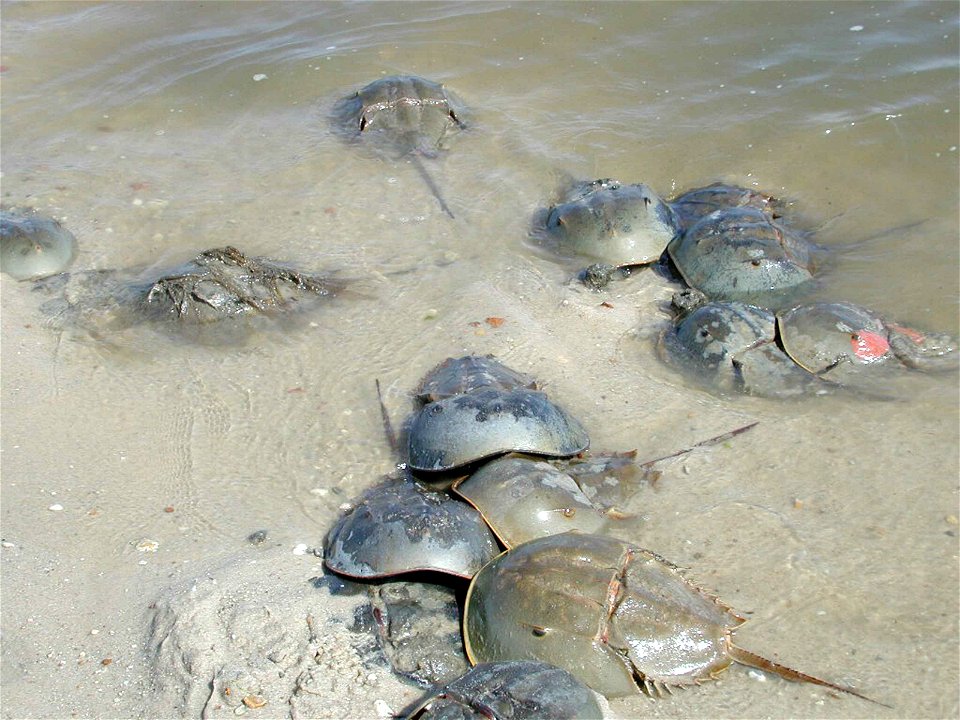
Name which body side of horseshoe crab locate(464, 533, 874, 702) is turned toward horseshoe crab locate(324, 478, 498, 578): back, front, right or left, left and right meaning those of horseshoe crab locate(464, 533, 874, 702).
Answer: front

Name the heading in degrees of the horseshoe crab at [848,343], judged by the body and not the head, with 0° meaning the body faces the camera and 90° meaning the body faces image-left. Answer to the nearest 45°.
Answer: approximately 90°

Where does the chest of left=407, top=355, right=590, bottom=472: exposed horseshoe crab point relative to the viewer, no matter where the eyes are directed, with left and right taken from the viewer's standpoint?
facing the viewer

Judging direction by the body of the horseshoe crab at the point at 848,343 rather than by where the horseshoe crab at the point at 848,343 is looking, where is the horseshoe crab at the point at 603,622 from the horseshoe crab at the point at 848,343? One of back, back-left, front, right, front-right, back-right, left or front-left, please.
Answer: left

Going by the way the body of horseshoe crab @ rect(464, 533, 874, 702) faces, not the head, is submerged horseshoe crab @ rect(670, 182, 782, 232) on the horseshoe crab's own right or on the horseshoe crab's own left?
on the horseshoe crab's own right

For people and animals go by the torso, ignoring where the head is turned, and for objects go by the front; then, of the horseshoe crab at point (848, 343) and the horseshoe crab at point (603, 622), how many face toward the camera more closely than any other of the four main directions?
0

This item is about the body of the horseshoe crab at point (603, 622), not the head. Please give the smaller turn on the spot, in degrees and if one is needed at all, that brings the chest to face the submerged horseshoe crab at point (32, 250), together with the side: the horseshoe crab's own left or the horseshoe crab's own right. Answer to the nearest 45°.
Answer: approximately 45° to the horseshoe crab's own right

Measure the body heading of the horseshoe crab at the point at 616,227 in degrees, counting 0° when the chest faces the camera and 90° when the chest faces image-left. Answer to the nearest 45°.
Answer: approximately 0°

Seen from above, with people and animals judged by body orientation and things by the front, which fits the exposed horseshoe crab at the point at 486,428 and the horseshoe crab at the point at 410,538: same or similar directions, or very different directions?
same or similar directions

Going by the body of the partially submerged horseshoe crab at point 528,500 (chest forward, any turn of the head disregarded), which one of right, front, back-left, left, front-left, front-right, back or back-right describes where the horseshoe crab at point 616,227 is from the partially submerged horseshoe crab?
back-right

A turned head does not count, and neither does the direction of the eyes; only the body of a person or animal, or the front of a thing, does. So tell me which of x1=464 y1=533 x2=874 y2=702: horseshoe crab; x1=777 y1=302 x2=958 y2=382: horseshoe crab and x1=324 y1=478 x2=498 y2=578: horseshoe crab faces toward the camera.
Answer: x1=324 y1=478 x2=498 y2=578: horseshoe crab

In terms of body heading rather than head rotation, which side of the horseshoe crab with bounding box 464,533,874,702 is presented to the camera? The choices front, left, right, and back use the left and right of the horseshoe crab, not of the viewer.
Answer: left
